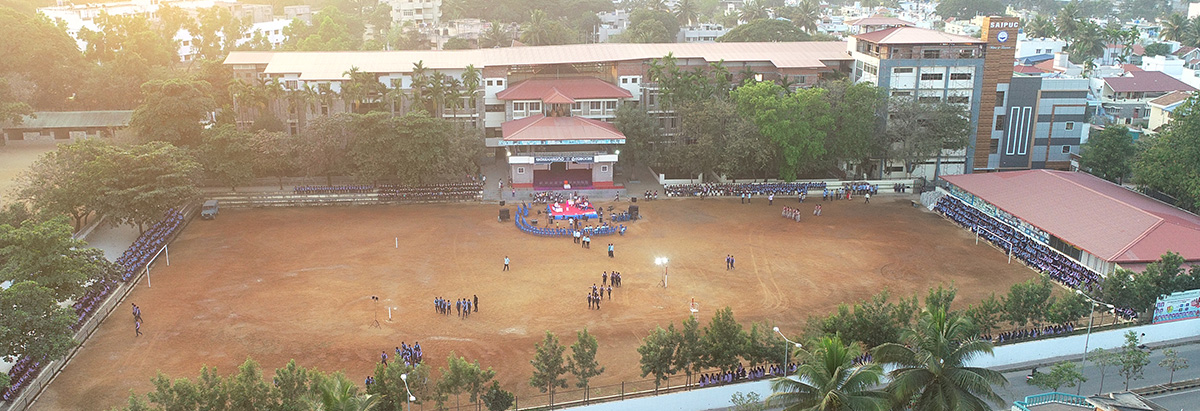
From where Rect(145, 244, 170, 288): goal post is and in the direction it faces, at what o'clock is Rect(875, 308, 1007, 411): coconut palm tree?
The coconut palm tree is roughly at 2 o'clock from the goal post.

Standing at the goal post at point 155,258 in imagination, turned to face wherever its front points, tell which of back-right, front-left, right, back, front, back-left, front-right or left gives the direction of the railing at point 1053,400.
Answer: front-right

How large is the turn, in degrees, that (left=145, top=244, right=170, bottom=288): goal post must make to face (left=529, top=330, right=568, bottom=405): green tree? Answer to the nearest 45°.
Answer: approximately 45° to its right

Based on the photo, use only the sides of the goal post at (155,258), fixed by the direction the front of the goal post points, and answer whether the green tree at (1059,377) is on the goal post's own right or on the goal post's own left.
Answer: on the goal post's own right

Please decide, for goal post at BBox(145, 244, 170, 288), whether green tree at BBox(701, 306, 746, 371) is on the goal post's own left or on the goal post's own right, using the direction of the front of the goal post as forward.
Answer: on the goal post's own right

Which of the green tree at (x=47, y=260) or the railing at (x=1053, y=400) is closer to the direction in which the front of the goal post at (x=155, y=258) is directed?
the railing

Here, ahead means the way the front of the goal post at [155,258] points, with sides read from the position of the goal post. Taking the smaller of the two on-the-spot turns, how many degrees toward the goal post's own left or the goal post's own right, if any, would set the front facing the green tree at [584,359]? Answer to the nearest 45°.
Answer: approximately 45° to the goal post's own right

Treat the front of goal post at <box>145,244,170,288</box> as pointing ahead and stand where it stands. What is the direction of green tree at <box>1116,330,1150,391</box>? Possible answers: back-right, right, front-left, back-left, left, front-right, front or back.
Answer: front-right

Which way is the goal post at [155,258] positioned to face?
to the viewer's right

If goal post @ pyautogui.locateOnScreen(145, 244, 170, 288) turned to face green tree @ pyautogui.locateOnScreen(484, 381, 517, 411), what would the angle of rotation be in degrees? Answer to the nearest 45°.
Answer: approximately 90° to its right
